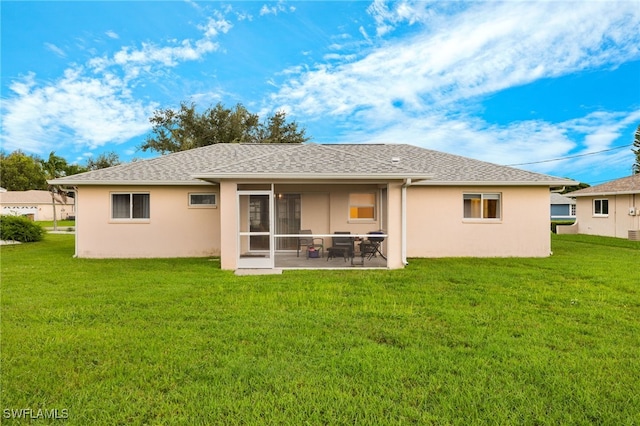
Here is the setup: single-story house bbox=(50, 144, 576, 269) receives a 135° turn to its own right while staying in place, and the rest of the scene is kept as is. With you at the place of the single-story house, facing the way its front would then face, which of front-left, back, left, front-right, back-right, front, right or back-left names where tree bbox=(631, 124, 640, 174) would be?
left

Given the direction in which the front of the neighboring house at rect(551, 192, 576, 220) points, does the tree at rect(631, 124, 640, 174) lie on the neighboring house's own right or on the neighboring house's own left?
on the neighboring house's own left

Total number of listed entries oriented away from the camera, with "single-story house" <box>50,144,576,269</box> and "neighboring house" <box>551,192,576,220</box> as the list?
1

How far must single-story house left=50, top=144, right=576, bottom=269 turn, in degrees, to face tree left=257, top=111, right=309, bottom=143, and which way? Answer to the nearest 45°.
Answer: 0° — it already faces it

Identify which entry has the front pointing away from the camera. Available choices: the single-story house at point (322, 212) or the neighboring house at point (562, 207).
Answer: the single-story house

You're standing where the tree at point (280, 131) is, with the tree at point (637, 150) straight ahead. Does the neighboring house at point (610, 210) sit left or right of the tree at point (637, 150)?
right

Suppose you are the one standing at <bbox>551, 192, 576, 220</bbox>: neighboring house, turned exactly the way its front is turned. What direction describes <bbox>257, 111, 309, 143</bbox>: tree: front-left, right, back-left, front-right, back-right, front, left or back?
front-right

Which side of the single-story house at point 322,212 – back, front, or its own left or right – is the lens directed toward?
back

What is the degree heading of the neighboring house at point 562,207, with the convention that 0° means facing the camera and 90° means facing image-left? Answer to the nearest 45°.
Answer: approximately 0°
